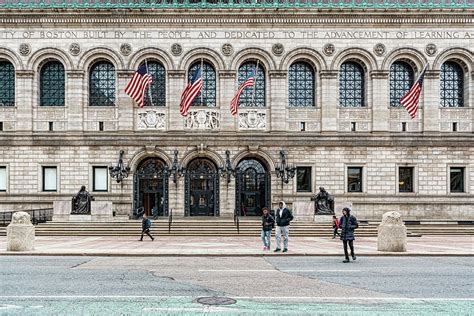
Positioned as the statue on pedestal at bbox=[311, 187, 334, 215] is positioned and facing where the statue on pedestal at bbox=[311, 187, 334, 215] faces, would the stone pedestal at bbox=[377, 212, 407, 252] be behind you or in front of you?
in front

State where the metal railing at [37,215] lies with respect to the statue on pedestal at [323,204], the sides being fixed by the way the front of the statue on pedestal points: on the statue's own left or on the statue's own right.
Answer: on the statue's own right

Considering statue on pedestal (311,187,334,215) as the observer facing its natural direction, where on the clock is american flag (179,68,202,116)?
The american flag is roughly at 3 o'clock from the statue on pedestal.

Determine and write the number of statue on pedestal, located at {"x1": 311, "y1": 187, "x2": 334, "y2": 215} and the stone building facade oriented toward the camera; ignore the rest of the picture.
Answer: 2

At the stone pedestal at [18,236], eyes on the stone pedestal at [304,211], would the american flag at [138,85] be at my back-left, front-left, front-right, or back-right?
front-left

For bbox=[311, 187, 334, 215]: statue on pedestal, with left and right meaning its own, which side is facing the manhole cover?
front

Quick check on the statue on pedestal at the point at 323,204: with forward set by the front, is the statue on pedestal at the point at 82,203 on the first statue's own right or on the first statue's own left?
on the first statue's own right

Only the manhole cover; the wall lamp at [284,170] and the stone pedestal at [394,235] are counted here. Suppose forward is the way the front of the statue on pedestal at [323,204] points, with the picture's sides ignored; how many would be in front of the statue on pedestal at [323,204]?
2

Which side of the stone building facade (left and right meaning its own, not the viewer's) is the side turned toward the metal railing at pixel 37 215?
right

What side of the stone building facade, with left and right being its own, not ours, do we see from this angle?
front

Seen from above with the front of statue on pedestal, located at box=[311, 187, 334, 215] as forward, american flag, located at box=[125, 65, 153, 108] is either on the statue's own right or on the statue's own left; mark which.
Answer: on the statue's own right

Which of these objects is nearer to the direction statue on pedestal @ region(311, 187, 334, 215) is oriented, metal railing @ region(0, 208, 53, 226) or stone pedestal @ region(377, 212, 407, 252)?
the stone pedestal

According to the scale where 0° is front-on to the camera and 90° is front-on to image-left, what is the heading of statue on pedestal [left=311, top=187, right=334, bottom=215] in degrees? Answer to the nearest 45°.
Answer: approximately 0°
